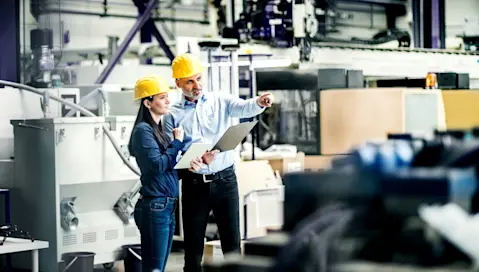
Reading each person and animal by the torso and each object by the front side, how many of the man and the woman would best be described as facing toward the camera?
1

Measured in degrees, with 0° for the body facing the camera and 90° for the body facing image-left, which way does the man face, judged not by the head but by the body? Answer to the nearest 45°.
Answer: approximately 0°

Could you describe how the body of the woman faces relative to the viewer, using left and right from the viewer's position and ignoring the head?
facing to the right of the viewer

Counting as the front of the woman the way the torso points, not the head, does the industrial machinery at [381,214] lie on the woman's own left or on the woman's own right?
on the woman's own right

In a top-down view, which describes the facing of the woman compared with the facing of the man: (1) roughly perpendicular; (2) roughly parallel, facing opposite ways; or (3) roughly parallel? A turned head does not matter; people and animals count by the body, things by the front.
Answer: roughly perpendicular
